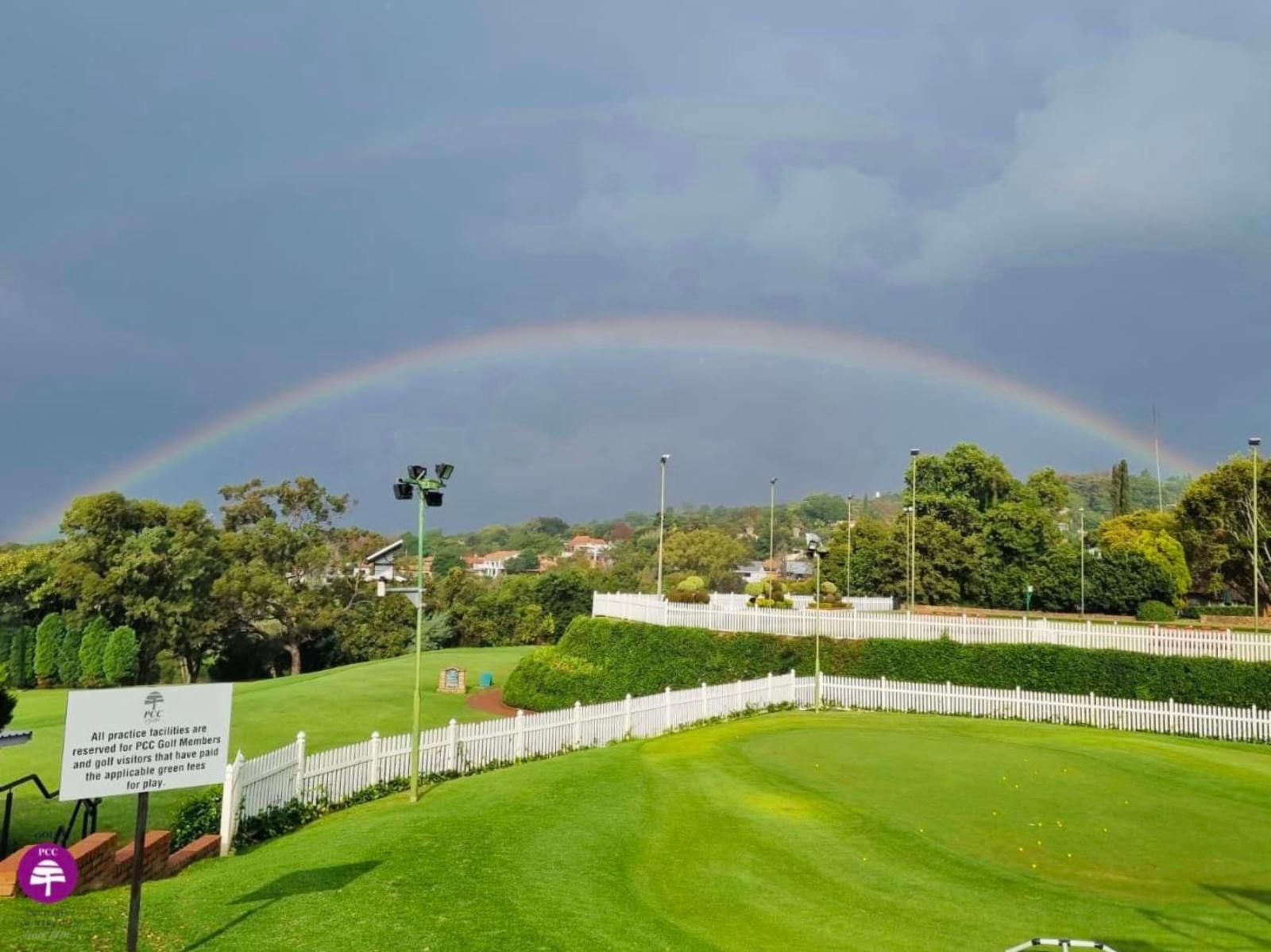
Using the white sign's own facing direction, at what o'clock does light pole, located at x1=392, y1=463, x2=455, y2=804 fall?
The light pole is roughly at 7 o'clock from the white sign.

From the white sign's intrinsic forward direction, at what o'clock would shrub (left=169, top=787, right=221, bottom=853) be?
The shrub is roughly at 6 o'clock from the white sign.

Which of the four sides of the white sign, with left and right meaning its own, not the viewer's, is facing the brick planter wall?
back

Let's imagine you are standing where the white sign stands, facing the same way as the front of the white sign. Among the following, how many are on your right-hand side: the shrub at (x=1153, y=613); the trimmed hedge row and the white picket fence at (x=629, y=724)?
0

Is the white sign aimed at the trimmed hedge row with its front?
no

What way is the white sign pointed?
toward the camera

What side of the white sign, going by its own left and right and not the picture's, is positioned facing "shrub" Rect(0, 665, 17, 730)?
back

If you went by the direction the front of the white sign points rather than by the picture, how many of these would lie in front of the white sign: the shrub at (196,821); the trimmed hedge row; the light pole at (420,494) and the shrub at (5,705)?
0

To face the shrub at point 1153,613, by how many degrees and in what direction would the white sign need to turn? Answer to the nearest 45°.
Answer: approximately 135° to its left

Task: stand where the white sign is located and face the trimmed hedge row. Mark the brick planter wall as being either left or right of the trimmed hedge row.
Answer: left

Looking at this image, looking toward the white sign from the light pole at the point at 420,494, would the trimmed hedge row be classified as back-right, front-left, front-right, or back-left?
back-left

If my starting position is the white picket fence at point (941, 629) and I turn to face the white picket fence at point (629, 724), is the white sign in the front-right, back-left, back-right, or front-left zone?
front-left
